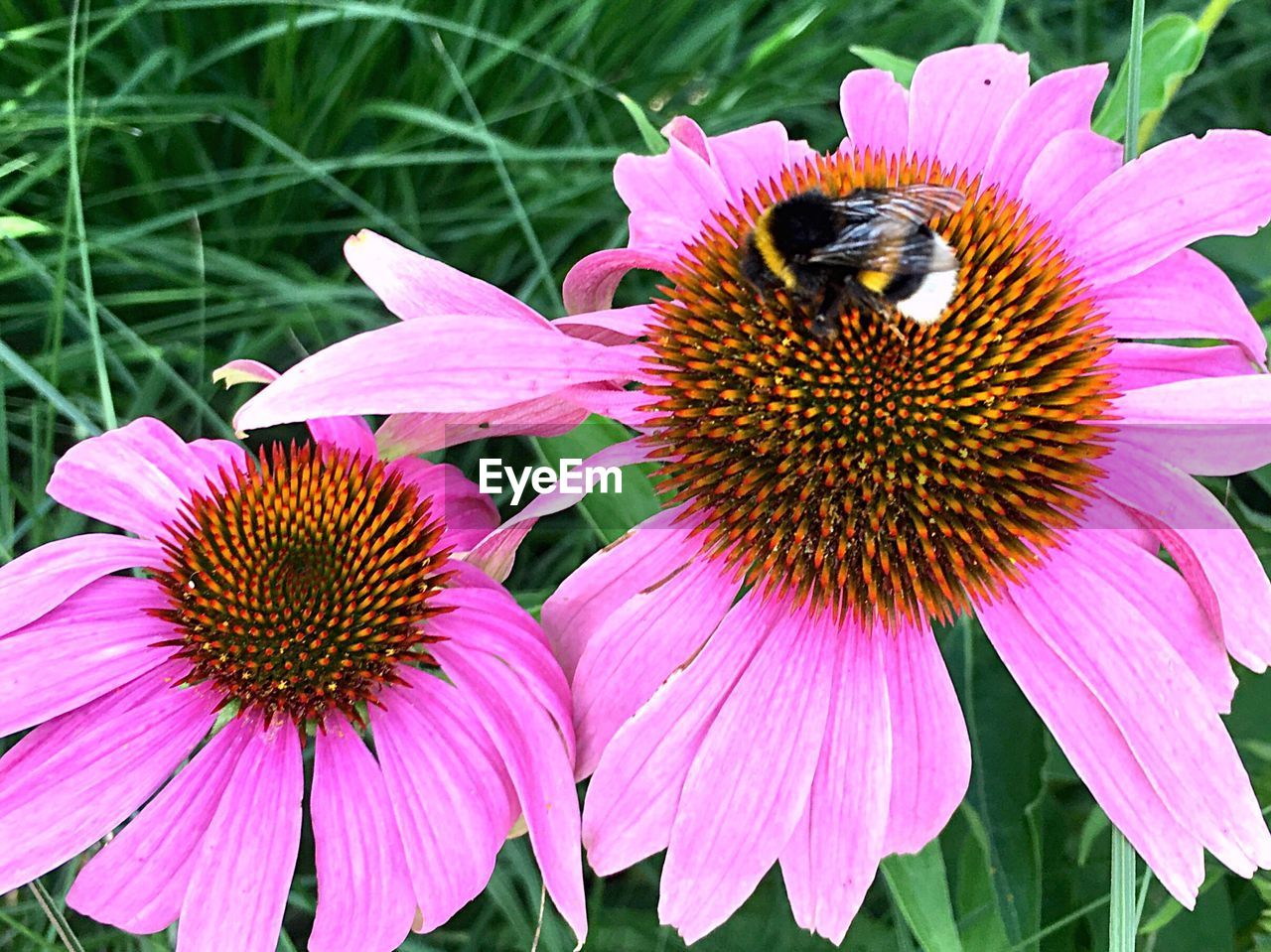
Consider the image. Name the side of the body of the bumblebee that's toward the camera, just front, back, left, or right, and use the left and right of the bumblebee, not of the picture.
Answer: left
